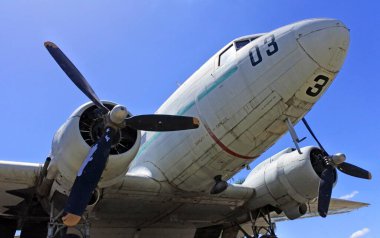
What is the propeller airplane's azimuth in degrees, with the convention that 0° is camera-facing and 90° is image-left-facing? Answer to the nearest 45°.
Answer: approximately 315°
